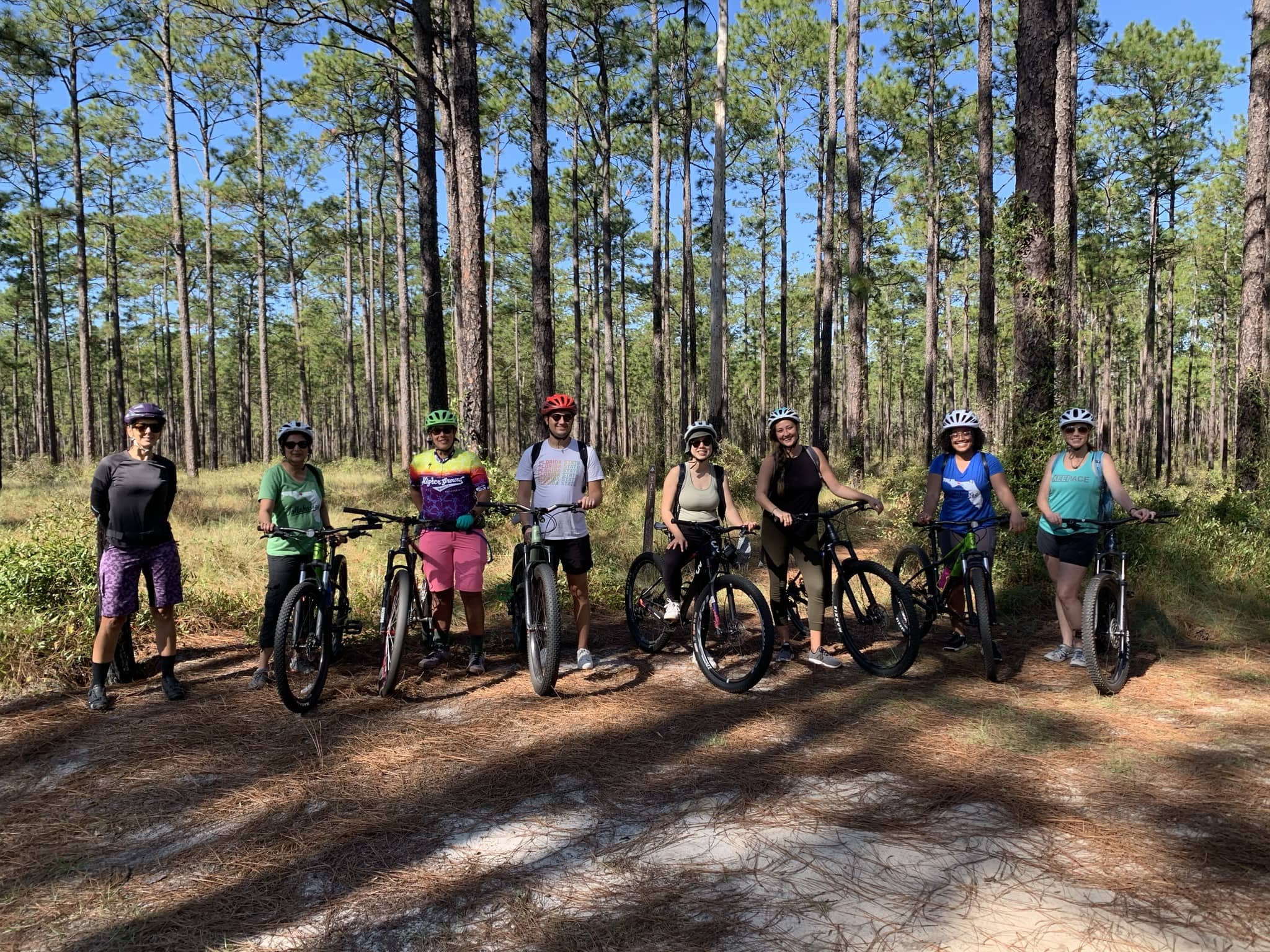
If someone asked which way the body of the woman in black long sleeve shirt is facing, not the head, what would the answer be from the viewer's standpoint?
toward the camera

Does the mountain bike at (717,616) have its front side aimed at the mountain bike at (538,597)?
no

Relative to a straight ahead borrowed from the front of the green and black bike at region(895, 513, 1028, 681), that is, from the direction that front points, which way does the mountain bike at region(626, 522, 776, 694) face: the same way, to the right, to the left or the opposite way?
the same way

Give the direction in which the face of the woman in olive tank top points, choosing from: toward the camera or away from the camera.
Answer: toward the camera

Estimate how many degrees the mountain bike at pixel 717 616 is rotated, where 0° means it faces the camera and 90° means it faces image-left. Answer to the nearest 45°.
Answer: approximately 315°

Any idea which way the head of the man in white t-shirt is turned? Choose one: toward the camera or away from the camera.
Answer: toward the camera

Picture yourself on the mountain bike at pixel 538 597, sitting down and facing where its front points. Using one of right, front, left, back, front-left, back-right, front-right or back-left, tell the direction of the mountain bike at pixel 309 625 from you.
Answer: right

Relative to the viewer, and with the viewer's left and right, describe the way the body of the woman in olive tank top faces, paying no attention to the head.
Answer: facing the viewer

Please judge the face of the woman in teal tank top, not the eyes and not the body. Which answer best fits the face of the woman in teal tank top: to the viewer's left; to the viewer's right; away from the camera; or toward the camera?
toward the camera

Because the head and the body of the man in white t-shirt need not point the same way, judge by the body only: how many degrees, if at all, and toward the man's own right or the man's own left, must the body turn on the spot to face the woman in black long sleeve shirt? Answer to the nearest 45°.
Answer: approximately 90° to the man's own right

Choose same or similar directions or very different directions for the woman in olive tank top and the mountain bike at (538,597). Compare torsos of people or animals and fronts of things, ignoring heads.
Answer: same or similar directions

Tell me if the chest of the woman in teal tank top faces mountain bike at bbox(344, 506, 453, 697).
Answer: no

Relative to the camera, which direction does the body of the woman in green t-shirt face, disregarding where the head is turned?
toward the camera

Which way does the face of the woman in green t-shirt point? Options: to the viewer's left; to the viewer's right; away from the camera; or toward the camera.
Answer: toward the camera

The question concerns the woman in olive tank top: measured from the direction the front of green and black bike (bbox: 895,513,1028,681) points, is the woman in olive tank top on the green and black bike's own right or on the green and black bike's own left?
on the green and black bike's own right

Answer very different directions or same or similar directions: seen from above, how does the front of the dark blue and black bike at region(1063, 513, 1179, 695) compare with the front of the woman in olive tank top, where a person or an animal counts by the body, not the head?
same or similar directions
